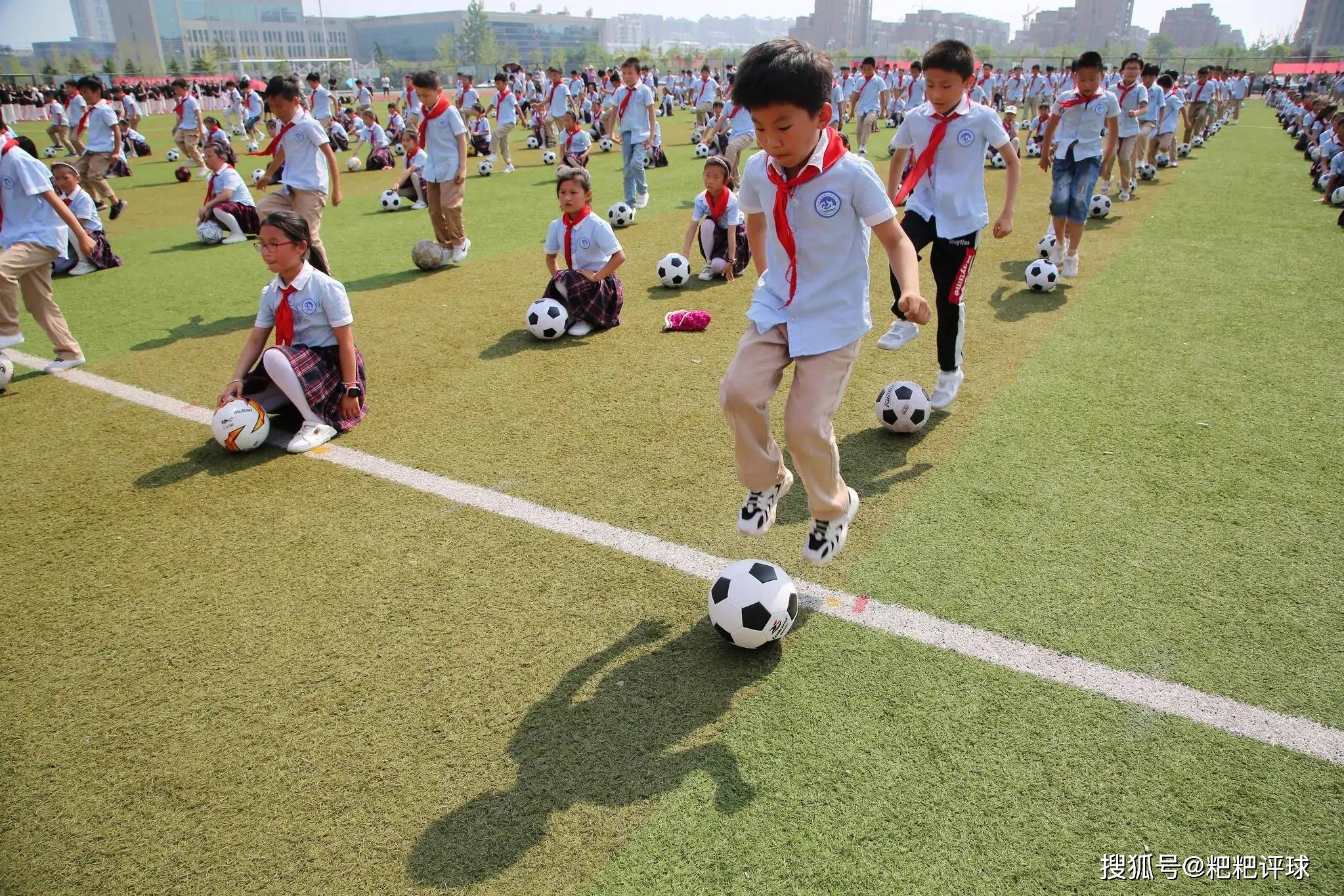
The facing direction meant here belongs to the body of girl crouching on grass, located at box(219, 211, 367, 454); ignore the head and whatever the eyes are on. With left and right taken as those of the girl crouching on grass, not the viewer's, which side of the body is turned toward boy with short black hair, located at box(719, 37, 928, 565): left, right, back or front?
left

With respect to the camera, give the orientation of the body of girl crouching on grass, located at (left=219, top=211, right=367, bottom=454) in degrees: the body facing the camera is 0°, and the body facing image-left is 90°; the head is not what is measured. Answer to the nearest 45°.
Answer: approximately 45°

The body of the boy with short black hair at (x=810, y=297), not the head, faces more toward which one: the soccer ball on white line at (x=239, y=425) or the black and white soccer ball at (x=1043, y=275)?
the soccer ball on white line

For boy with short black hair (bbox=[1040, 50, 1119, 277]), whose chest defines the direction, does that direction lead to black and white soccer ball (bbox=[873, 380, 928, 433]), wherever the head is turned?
yes

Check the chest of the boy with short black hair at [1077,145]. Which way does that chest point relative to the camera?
toward the camera

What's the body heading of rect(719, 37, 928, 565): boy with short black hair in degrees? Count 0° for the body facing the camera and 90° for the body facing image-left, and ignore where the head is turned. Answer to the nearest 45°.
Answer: approximately 45°

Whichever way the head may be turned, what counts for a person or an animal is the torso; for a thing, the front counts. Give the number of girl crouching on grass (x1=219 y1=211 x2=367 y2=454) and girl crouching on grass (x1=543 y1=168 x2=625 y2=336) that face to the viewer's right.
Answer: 0

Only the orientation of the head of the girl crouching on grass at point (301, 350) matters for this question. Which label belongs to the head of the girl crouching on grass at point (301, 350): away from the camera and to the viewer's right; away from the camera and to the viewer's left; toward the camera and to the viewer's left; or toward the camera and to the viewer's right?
toward the camera and to the viewer's left

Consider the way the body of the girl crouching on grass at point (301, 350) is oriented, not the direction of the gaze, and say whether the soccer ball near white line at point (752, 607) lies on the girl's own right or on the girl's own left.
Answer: on the girl's own left

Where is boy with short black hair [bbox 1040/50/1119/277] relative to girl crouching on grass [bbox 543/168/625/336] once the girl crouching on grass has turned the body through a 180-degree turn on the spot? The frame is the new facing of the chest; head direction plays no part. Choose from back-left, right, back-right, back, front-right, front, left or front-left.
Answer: front-right

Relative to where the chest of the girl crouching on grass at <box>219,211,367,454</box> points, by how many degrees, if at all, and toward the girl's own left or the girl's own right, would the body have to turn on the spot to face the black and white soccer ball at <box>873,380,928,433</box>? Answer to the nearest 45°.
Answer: approximately 90° to the girl's own left

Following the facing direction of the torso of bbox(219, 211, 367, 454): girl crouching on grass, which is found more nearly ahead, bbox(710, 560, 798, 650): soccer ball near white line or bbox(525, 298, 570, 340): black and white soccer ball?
the soccer ball near white line

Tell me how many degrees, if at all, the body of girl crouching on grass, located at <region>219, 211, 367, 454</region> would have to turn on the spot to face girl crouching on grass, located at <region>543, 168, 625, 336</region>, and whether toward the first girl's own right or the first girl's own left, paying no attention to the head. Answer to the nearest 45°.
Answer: approximately 180°

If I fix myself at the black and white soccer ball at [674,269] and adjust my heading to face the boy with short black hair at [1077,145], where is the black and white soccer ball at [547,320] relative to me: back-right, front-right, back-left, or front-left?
back-right

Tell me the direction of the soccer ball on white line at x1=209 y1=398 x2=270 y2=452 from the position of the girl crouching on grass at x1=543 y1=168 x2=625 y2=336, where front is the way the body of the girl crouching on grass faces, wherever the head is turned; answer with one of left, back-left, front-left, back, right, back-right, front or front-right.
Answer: front

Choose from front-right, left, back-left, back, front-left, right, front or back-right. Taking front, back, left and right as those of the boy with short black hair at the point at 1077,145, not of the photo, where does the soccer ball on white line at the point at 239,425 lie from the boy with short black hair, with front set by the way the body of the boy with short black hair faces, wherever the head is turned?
front-right
